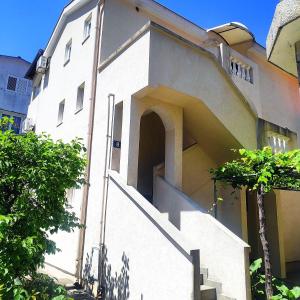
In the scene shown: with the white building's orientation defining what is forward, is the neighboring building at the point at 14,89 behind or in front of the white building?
behind

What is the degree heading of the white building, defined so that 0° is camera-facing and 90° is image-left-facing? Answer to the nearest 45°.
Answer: approximately 315°
